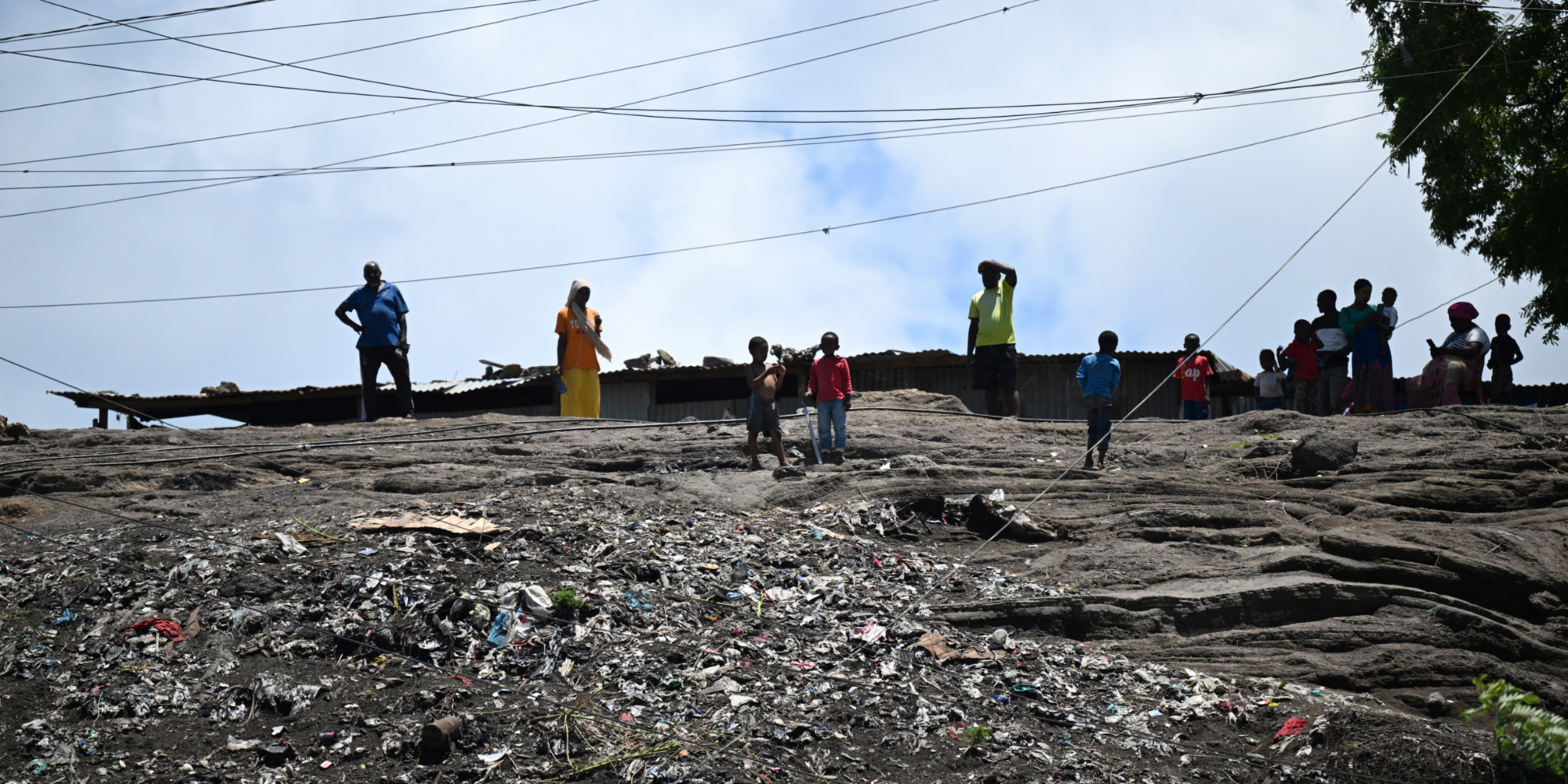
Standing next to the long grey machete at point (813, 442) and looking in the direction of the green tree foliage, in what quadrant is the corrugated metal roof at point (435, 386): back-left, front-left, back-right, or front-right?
back-left

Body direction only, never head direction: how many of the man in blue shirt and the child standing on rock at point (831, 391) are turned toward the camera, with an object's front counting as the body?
2

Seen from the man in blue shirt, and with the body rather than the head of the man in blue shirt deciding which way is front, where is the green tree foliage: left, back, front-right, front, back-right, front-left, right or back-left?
left

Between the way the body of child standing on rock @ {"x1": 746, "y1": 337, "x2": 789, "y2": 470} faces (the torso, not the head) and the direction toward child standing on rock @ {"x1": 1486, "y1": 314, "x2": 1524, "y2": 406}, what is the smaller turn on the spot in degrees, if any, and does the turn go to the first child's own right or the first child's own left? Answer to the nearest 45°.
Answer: approximately 45° to the first child's own left

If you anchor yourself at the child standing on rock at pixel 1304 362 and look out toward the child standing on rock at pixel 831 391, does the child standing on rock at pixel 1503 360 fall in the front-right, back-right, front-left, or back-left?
back-left

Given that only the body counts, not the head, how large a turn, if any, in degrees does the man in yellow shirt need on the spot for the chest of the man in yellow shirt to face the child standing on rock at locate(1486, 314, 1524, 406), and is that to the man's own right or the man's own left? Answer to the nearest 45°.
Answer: approximately 135° to the man's own left

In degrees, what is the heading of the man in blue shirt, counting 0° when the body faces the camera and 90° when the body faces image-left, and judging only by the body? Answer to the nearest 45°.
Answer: approximately 0°

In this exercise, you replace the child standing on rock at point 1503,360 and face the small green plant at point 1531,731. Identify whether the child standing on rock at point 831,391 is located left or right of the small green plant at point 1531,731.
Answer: right

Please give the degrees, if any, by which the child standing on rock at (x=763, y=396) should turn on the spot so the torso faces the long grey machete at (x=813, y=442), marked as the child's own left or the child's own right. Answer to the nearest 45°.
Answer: approximately 90° to the child's own left

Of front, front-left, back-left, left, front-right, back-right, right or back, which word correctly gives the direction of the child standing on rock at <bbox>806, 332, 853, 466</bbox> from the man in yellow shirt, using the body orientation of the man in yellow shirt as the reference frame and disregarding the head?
front-right

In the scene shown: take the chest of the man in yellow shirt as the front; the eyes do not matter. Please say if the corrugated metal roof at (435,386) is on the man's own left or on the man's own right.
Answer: on the man's own right

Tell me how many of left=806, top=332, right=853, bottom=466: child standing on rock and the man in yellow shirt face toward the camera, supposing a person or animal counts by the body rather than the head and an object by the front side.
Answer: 2
